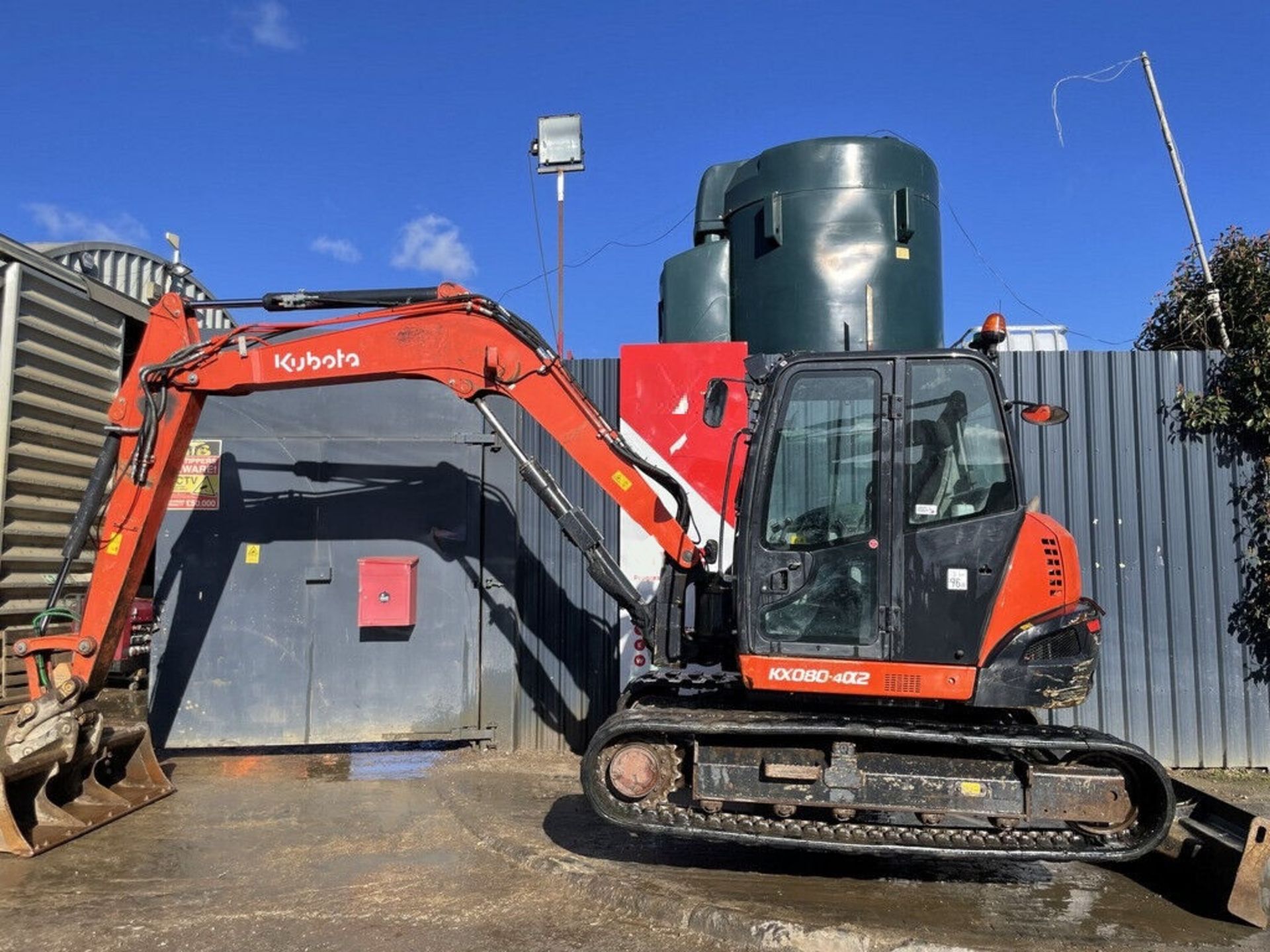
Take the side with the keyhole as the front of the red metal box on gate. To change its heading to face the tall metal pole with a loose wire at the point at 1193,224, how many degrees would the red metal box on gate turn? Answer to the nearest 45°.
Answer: approximately 90° to its left

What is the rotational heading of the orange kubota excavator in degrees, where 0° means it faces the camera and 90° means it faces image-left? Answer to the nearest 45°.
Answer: approximately 90°

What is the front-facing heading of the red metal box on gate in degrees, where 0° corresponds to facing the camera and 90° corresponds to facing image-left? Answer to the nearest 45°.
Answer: approximately 0°

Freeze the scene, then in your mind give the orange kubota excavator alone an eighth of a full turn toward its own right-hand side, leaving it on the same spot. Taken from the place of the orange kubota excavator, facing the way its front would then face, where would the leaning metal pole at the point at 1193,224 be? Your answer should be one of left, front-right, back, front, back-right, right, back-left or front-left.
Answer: right

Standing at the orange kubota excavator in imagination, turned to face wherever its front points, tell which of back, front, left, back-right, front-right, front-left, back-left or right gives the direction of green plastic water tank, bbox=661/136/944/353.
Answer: right

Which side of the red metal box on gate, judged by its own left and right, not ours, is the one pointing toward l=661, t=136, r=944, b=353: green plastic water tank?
left
